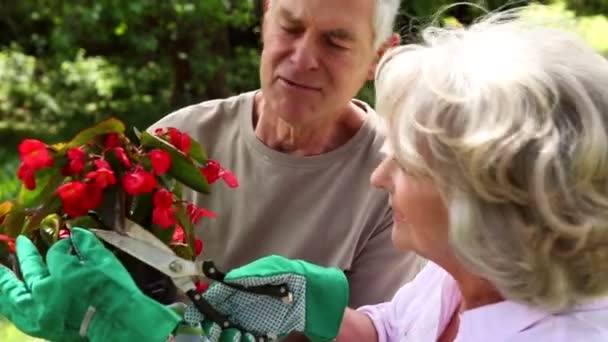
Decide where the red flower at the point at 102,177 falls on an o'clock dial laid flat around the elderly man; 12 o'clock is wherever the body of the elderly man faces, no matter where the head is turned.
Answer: The red flower is roughly at 1 o'clock from the elderly man.

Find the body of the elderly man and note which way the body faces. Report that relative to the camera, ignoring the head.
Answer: toward the camera

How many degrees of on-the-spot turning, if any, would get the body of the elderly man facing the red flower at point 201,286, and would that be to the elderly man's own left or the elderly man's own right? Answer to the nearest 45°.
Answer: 0° — they already face it

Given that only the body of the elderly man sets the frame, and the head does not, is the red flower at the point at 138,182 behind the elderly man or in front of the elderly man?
in front

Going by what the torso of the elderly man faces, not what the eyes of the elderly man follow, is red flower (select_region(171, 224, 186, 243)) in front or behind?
in front

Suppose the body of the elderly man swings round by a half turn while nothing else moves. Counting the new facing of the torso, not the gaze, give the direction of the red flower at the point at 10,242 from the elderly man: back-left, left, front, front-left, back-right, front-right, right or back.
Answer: back-left

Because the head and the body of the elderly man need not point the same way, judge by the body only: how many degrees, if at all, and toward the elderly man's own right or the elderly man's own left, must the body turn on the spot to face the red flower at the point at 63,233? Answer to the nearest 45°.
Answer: approximately 45° to the elderly man's own right

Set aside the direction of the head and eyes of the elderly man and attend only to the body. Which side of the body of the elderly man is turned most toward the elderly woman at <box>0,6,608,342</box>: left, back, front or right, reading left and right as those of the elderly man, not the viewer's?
front
